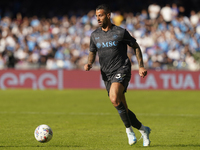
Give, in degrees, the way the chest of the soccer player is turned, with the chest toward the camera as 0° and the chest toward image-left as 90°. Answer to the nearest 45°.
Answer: approximately 45°
